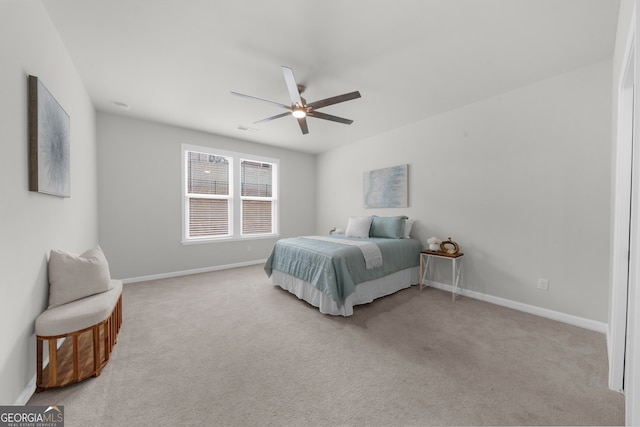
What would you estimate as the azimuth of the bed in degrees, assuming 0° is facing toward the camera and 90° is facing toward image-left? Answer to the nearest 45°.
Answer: approximately 45°

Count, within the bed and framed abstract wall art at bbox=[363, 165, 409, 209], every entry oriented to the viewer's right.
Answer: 0

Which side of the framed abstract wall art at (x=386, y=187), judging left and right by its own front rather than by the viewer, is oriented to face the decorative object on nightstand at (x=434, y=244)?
left

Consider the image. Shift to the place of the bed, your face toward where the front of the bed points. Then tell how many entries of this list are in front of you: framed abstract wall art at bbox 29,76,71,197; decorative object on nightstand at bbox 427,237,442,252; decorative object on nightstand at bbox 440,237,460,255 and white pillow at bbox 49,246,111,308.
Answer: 2

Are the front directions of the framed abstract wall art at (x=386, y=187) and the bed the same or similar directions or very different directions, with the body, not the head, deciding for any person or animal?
same or similar directions

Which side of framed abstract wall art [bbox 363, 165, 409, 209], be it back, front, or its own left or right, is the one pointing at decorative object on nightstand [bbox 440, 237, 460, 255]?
left

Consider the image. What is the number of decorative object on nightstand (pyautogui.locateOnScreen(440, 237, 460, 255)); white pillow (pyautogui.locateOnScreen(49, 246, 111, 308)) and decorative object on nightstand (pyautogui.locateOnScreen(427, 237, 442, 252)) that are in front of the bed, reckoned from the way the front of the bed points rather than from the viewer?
1

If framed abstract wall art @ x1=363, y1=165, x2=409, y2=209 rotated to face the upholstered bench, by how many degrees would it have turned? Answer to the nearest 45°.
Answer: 0° — it already faces it

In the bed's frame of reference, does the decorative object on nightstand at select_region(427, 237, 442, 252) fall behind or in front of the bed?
behind

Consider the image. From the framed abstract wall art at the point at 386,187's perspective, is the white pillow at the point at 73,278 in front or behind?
in front

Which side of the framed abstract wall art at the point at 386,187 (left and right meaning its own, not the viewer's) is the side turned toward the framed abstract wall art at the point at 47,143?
front

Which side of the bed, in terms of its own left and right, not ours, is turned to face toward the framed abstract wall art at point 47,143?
front

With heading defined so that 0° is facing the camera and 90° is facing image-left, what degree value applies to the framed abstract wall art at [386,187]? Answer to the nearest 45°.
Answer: approximately 45°
